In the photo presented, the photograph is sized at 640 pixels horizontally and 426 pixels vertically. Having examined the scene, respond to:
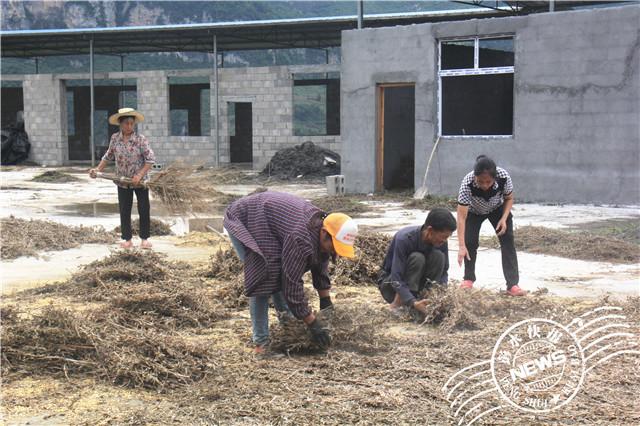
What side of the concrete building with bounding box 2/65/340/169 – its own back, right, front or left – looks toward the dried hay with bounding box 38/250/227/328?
front

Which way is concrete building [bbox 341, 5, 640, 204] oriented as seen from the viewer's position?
toward the camera

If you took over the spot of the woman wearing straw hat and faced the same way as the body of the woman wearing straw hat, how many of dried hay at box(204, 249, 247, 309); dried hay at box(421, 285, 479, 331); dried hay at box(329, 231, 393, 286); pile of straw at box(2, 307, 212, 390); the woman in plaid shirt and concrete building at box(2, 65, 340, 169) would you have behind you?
1

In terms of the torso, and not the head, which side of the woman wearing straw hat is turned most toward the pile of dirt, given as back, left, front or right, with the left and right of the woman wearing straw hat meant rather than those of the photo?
back

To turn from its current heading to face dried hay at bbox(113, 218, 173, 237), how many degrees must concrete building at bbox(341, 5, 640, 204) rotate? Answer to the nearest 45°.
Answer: approximately 45° to its right

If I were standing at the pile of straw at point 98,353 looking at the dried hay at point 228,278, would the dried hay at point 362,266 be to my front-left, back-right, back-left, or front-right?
front-right

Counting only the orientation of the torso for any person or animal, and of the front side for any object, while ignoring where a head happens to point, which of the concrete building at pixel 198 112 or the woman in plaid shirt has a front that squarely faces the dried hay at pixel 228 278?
the concrete building

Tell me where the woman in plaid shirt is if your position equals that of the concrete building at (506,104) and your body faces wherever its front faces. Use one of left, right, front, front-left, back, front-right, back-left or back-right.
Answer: front

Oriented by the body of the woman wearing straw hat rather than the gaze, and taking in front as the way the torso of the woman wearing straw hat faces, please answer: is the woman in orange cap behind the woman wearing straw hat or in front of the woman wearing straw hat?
in front

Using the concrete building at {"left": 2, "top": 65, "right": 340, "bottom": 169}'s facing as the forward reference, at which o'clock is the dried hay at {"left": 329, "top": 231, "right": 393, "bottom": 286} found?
The dried hay is roughly at 12 o'clock from the concrete building.

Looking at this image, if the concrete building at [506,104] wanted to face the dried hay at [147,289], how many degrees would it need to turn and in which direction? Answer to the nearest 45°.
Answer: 0° — it already faces it

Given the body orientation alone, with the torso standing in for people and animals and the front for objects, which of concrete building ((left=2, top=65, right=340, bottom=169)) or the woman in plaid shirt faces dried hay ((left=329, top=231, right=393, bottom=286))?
the concrete building

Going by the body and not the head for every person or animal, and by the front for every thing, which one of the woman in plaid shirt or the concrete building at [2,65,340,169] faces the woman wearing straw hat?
the concrete building

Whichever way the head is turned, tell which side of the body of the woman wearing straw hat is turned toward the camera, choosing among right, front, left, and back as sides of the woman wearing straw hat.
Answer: front

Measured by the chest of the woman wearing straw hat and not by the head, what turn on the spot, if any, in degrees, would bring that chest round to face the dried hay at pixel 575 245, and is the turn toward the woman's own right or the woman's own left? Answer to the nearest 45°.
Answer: approximately 90° to the woman's own left
